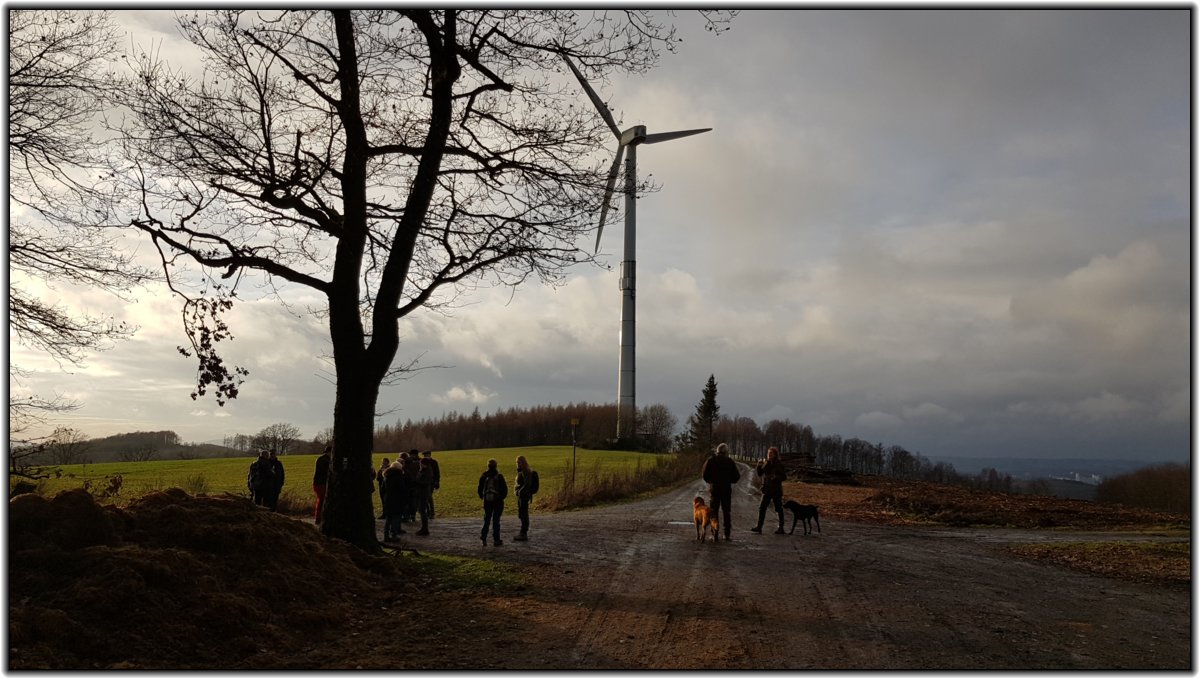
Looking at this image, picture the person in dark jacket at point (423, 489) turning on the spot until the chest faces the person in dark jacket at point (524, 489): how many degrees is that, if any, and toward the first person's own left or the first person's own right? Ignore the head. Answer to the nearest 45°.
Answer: approximately 135° to the first person's own left

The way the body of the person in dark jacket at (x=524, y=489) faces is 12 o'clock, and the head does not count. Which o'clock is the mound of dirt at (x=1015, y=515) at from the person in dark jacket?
The mound of dirt is roughly at 5 o'clock from the person in dark jacket.

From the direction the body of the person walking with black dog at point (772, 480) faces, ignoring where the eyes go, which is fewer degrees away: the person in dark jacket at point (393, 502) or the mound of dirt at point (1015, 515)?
the person in dark jacket

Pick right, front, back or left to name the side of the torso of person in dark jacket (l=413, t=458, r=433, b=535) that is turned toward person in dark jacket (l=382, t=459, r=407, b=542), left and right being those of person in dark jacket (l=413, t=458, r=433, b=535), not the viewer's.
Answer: left

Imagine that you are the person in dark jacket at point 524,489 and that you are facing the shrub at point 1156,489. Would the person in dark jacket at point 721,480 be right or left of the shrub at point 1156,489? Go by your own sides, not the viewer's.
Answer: right

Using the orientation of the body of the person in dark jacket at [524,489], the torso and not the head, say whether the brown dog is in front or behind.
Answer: behind

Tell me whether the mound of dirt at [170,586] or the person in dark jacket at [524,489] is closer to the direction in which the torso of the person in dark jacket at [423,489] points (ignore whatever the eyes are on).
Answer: the mound of dirt

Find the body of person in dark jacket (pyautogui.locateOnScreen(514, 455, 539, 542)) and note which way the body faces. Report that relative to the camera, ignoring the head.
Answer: to the viewer's left

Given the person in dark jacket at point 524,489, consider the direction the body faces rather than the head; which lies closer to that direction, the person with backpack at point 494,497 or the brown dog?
the person with backpack

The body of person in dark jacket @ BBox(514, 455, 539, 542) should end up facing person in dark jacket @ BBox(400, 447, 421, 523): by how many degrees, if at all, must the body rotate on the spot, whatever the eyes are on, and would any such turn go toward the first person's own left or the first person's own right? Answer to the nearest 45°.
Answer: approximately 45° to the first person's own right
